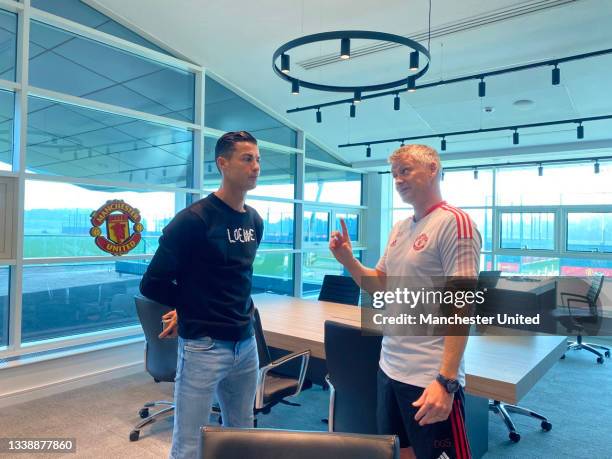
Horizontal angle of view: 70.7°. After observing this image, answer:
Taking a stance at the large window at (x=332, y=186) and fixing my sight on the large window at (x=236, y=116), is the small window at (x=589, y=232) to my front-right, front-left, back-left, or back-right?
back-left

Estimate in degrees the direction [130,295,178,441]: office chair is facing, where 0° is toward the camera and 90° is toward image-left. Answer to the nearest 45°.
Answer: approximately 225°

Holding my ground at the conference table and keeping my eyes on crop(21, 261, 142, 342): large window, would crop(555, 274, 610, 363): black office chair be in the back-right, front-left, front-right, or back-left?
back-right

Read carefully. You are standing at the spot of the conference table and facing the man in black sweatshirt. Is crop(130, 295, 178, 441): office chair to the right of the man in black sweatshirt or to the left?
right

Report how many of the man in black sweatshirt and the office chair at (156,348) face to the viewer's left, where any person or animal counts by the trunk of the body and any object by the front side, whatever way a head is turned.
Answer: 0

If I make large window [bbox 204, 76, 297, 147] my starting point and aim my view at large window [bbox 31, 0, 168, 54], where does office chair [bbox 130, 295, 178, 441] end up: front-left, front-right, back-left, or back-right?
front-left

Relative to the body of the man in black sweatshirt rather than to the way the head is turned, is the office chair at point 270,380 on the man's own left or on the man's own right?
on the man's own left

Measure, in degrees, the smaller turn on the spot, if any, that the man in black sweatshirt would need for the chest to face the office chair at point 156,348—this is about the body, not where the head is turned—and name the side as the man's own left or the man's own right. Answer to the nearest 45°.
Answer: approximately 135° to the man's own left

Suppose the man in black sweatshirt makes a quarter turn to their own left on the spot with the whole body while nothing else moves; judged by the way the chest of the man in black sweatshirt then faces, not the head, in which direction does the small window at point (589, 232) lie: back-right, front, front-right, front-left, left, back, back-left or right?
front

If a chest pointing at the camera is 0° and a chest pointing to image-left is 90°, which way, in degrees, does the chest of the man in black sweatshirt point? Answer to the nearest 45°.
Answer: approximately 315°
